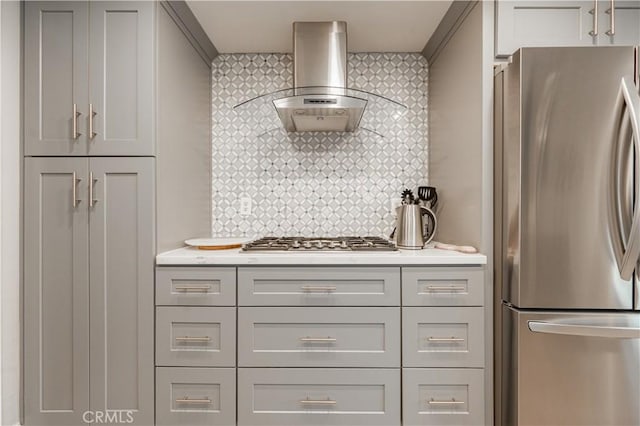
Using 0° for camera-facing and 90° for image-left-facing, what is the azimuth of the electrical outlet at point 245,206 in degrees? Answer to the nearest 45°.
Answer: approximately 0°

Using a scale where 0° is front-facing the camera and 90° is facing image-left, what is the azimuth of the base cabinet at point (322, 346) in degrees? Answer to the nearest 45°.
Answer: approximately 0°

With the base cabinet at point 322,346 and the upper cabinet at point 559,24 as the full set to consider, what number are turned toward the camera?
2

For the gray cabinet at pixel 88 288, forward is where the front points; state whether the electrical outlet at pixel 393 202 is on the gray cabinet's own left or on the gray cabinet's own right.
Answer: on the gray cabinet's own left

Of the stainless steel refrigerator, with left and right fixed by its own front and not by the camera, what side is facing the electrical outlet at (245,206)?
right
